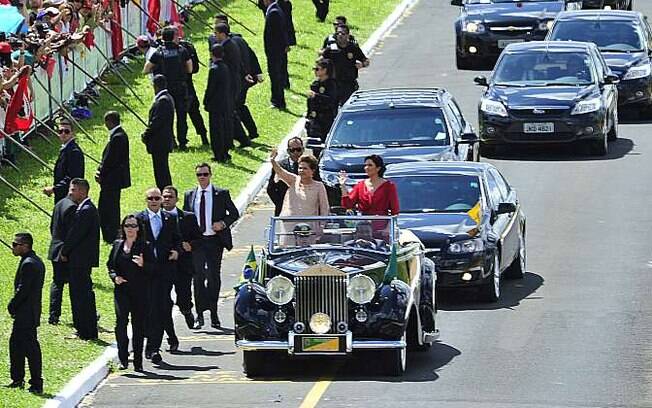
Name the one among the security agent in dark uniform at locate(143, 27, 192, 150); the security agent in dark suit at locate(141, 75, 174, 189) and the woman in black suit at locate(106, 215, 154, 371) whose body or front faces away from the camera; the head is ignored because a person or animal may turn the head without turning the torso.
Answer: the security agent in dark uniform at locate(143, 27, 192, 150)

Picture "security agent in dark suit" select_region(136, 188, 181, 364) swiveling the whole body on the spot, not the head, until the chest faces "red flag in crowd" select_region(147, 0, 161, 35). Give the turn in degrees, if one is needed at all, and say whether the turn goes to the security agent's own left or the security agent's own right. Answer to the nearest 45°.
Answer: approximately 180°

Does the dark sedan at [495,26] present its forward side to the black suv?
yes

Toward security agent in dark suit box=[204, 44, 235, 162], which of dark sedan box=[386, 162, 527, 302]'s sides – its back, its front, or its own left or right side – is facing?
right

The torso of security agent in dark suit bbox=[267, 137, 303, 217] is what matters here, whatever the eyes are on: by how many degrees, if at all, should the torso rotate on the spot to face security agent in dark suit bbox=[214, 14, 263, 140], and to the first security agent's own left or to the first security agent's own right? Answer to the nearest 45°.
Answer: approximately 180°

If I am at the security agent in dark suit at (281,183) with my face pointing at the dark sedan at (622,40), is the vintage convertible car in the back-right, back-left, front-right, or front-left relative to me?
back-right

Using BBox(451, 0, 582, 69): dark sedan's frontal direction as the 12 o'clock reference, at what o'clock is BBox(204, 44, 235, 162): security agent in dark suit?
The security agent in dark suit is roughly at 1 o'clock from the dark sedan.

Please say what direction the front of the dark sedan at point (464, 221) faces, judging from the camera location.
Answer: facing the viewer and to the left of the viewer

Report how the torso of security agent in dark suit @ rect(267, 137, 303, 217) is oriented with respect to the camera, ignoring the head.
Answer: toward the camera

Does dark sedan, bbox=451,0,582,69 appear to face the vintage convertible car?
yes
